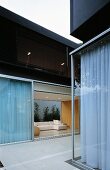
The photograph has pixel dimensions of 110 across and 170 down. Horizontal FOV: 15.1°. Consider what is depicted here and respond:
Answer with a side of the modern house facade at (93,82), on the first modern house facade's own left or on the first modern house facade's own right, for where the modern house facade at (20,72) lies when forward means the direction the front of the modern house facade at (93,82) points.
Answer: on the first modern house facade's own right

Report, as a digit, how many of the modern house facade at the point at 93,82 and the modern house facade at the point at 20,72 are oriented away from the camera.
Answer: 0

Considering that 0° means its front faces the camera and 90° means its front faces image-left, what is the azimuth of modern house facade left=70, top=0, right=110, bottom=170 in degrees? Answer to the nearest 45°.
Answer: approximately 45°

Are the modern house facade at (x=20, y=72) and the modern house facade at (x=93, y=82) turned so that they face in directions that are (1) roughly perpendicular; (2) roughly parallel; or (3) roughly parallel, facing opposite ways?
roughly perpendicular

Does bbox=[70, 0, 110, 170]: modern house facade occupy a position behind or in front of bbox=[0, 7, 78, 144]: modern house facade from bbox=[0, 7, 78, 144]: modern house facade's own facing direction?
in front

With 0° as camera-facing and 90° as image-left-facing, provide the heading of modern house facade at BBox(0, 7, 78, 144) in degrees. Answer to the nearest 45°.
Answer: approximately 315°
